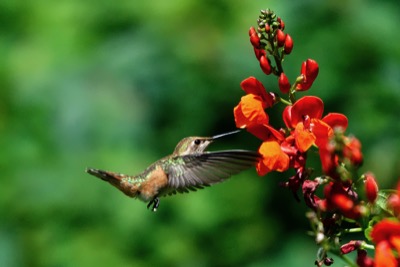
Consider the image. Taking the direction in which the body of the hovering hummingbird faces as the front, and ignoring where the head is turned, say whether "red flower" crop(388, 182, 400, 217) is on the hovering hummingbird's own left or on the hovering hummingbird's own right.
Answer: on the hovering hummingbird's own right

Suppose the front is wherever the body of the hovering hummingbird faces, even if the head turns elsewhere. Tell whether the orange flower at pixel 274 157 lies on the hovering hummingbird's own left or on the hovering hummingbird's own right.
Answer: on the hovering hummingbird's own right

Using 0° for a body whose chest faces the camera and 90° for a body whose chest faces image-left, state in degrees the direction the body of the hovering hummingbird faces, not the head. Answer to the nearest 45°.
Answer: approximately 270°

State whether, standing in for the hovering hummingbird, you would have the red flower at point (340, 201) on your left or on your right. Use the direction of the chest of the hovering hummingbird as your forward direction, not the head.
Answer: on your right

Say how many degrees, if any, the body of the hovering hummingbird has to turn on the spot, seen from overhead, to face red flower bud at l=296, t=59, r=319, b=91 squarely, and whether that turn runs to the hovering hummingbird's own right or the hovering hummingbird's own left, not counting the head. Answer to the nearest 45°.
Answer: approximately 45° to the hovering hummingbird's own right

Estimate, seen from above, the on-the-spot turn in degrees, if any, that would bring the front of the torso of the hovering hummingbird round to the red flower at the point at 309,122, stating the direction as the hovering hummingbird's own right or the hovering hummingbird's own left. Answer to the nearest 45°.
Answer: approximately 45° to the hovering hummingbird's own right
